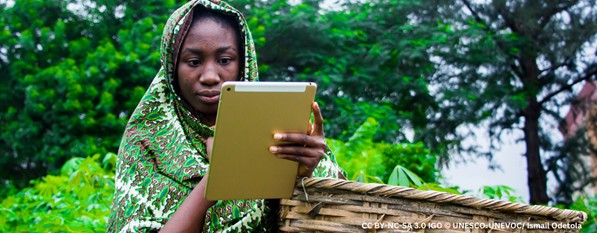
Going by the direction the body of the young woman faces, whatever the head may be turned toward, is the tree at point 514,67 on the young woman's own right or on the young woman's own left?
on the young woman's own left

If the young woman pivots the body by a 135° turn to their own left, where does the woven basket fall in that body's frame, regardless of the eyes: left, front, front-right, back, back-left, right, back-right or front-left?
back-right

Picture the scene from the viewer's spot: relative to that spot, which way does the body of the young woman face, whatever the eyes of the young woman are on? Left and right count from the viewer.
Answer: facing the viewer and to the right of the viewer

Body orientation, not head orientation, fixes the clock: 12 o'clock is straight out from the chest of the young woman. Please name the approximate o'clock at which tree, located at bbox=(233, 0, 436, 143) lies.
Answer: The tree is roughly at 8 o'clock from the young woman.
